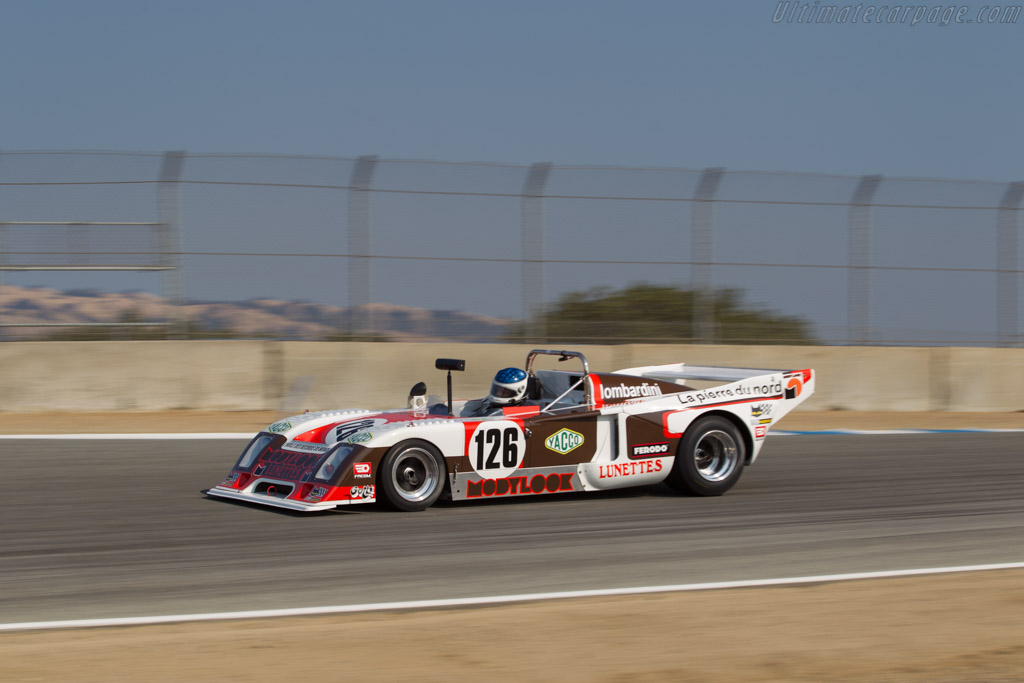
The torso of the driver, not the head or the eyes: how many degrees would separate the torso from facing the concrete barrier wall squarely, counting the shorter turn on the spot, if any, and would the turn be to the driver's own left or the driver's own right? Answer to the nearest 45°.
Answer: approximately 90° to the driver's own right

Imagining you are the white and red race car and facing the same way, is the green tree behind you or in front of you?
behind

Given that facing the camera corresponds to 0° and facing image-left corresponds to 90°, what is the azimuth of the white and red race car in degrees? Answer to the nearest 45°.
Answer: approximately 45°

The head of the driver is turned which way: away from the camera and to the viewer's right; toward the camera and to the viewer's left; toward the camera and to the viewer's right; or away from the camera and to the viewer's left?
toward the camera and to the viewer's left

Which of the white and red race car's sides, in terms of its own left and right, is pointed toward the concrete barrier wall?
right
